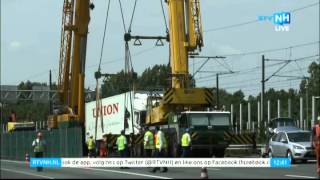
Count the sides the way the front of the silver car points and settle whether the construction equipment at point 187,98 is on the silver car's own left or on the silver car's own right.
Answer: on the silver car's own right
